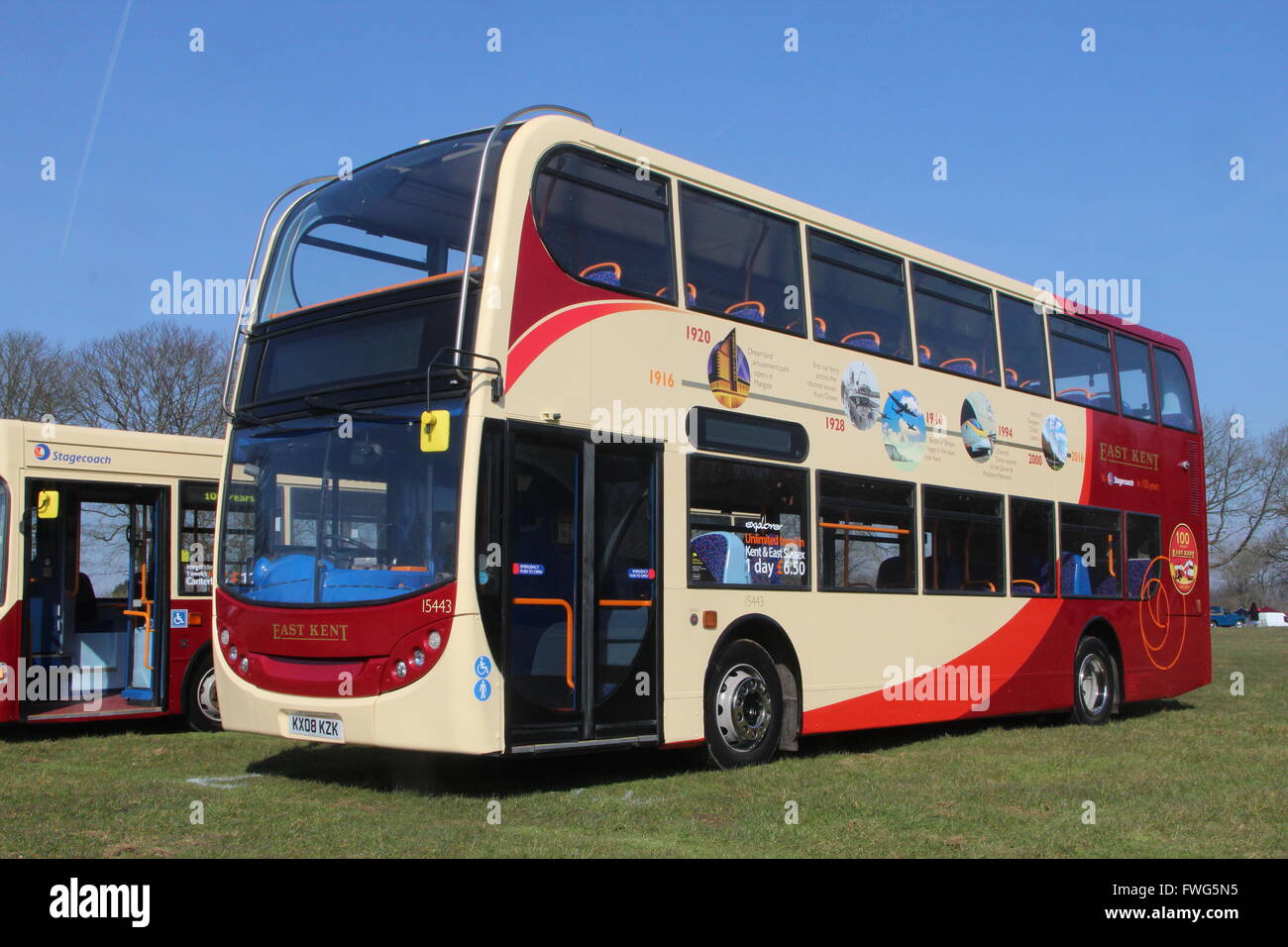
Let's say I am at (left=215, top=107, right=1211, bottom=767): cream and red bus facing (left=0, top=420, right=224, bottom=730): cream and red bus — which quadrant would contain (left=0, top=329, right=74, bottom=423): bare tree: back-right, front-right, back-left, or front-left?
front-right

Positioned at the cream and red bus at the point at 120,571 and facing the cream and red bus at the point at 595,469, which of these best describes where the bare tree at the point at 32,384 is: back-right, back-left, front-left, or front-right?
back-left

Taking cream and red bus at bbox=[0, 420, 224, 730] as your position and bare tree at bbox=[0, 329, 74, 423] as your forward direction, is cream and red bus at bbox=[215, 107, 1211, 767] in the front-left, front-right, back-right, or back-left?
back-right

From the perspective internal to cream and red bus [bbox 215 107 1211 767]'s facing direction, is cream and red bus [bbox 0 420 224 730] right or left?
on its right

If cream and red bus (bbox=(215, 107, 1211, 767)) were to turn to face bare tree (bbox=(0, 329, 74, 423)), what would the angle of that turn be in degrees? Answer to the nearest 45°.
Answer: approximately 90° to its right
